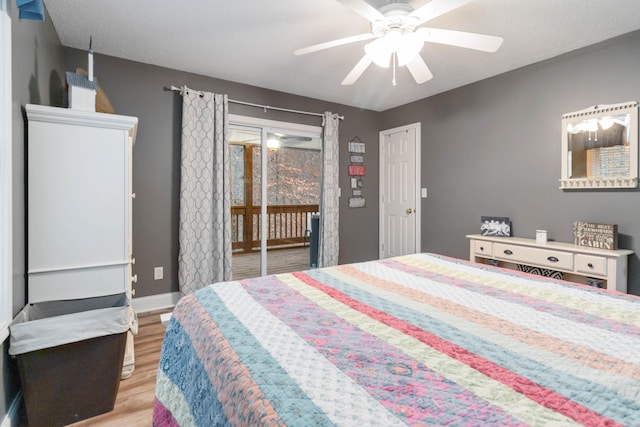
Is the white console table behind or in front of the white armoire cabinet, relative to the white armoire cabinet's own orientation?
in front

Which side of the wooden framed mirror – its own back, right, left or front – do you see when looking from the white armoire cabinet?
front

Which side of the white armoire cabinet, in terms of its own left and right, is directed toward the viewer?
right

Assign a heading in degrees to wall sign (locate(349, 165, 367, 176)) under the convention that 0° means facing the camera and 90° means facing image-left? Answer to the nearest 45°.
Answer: approximately 0°

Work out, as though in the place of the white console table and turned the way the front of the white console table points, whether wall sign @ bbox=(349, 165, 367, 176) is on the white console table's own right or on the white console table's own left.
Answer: on the white console table's own right

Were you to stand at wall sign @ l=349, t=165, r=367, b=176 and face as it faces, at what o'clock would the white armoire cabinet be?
The white armoire cabinet is roughly at 1 o'clock from the wall sign.

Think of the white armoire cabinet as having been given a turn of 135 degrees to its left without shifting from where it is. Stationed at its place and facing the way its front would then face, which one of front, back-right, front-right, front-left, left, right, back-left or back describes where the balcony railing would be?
right

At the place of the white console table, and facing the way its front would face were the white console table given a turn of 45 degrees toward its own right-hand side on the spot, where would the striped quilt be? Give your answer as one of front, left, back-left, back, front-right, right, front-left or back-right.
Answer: left

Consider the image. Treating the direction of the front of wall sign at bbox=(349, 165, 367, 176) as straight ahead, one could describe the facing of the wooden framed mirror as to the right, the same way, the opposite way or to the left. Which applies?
to the right

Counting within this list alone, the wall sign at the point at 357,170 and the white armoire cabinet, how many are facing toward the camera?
1

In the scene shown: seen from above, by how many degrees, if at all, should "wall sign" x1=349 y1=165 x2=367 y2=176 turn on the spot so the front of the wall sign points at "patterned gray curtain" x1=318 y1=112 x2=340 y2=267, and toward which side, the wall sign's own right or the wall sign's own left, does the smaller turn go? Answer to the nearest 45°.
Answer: approximately 45° to the wall sign's own right

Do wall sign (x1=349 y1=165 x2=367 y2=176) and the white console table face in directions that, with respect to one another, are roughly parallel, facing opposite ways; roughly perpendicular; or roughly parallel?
roughly perpendicular

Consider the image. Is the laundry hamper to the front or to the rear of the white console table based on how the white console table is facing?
to the front

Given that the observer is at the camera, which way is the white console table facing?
facing the viewer and to the left of the viewer
